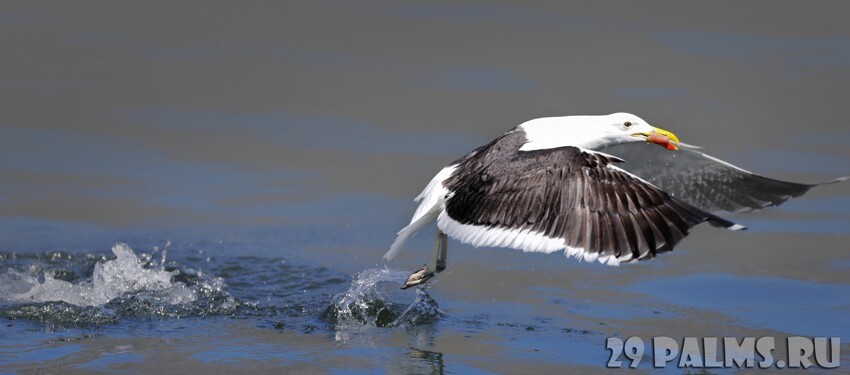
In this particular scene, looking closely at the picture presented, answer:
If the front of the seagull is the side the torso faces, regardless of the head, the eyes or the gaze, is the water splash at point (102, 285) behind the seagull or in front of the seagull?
behind

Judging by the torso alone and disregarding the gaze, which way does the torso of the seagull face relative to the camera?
to the viewer's right

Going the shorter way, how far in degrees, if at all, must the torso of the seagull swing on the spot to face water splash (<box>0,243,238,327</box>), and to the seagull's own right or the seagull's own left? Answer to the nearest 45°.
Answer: approximately 180°
